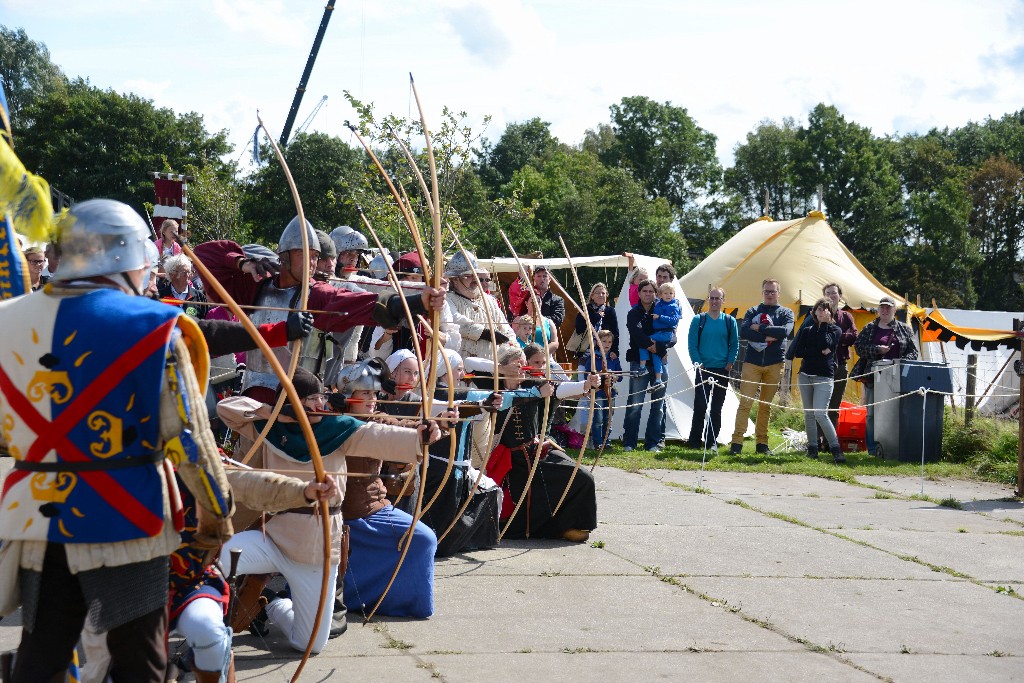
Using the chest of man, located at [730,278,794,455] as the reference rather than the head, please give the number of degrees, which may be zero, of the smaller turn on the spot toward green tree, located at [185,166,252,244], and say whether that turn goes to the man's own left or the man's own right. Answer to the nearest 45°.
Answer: approximately 135° to the man's own right

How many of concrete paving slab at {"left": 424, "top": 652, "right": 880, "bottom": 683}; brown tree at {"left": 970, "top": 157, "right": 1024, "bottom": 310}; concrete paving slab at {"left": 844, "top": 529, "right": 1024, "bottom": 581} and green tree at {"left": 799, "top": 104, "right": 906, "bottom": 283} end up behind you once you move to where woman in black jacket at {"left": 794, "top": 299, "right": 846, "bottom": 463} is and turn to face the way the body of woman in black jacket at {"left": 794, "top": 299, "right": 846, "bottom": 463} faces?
2

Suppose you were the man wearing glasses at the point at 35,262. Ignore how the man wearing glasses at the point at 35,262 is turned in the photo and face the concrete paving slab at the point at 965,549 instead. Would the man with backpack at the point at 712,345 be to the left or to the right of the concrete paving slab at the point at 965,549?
left

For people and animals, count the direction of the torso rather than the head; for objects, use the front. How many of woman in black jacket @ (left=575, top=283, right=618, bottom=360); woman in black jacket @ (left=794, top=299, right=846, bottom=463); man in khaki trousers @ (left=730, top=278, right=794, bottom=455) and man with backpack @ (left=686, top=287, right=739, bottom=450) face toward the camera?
4

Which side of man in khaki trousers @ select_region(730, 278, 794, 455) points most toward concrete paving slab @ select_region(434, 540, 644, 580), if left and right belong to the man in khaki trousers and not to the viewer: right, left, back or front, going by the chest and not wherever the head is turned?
front

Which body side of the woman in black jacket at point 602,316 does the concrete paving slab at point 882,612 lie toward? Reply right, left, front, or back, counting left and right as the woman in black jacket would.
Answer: front

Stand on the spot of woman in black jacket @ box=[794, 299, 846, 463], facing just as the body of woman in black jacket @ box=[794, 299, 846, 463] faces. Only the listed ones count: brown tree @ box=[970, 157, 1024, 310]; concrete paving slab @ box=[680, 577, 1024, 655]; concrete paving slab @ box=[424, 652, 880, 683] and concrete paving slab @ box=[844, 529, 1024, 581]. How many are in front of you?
3

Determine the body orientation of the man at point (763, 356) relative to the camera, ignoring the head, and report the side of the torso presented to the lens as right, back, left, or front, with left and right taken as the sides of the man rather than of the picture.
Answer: front

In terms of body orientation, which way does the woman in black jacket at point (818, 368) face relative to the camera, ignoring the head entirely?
toward the camera

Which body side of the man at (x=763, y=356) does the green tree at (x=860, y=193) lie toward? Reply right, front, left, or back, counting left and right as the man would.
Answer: back

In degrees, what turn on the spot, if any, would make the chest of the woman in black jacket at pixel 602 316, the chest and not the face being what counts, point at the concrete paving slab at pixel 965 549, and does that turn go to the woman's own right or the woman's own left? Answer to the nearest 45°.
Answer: approximately 45° to the woman's own left

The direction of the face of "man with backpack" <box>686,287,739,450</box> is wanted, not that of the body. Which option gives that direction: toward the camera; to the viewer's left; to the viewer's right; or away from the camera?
toward the camera

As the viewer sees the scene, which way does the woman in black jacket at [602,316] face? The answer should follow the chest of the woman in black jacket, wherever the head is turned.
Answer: toward the camera

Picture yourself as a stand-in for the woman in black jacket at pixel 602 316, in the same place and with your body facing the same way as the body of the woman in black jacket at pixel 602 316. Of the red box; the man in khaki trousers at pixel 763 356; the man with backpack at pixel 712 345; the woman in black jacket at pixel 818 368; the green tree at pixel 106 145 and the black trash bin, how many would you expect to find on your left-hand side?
5

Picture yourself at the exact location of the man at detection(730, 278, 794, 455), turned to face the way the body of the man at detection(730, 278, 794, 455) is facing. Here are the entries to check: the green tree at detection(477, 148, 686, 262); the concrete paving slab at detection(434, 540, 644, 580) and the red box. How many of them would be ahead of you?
1

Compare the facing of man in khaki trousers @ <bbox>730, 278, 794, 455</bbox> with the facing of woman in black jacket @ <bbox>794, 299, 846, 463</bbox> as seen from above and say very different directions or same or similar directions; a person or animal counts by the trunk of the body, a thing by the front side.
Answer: same or similar directions

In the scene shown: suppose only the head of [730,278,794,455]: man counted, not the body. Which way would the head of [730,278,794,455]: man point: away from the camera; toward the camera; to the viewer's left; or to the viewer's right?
toward the camera
